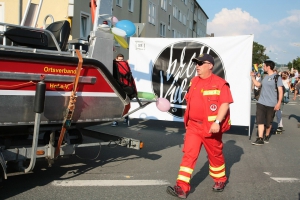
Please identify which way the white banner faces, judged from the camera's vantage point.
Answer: facing the viewer

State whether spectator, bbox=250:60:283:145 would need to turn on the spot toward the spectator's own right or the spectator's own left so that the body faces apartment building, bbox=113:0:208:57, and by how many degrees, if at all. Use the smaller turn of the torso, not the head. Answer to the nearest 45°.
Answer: approximately 90° to the spectator's own right

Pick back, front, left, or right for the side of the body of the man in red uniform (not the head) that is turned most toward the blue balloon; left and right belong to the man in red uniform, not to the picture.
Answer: right

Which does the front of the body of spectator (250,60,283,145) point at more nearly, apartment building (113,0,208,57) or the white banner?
the white banner

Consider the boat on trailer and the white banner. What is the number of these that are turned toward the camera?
1

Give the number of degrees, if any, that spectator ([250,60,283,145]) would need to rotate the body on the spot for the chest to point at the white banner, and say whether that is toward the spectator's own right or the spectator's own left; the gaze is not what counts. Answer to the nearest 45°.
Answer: approximately 45° to the spectator's own right

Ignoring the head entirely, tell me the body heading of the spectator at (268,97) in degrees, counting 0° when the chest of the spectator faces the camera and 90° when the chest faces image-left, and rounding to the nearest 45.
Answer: approximately 45°

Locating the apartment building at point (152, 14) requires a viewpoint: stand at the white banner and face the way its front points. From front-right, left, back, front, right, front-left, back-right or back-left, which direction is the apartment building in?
back

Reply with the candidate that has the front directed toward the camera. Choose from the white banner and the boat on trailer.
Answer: the white banner

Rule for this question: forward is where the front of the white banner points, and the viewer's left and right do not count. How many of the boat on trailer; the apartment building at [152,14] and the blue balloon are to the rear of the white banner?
1
